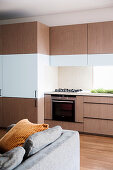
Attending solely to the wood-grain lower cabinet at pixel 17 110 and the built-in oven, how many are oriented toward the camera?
2

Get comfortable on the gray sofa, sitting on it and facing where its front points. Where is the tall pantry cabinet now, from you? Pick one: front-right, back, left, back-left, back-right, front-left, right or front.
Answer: front-right

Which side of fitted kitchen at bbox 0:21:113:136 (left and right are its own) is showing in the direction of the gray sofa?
front

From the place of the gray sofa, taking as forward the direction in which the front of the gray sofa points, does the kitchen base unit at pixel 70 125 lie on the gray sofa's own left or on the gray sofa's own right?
on the gray sofa's own right

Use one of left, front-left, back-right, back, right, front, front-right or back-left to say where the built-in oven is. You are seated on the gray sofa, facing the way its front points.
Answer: front-right

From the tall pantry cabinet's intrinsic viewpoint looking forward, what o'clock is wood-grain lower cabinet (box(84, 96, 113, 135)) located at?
The wood-grain lower cabinet is roughly at 8 o'clock from the tall pantry cabinet.

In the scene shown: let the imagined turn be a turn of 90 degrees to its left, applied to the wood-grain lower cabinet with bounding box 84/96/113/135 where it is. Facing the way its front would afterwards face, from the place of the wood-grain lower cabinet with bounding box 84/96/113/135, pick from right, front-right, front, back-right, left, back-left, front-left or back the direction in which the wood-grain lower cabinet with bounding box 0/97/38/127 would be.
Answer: back

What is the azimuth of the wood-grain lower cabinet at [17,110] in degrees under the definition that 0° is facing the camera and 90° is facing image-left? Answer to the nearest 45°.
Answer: approximately 0°

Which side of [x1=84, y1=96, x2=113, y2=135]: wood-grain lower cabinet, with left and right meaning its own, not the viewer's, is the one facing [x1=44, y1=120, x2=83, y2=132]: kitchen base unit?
right

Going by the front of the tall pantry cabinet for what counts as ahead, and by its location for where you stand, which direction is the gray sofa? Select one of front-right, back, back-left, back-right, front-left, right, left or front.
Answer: front-left

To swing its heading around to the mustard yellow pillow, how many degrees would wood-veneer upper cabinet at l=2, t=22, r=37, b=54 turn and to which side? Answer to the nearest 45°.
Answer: approximately 45° to its left
